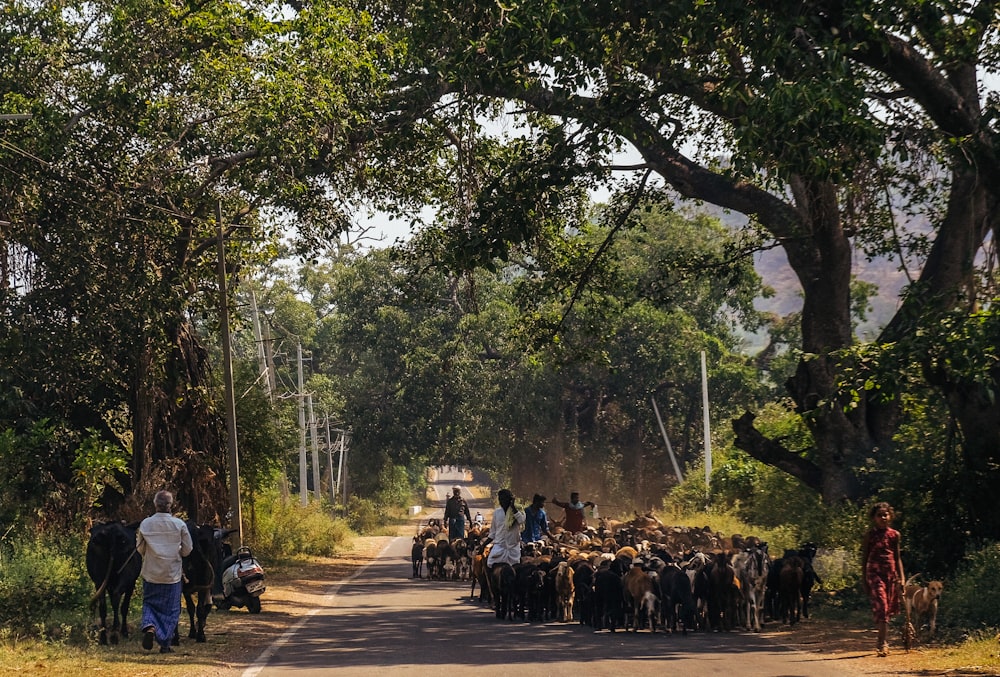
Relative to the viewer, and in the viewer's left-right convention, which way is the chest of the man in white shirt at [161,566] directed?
facing away from the viewer

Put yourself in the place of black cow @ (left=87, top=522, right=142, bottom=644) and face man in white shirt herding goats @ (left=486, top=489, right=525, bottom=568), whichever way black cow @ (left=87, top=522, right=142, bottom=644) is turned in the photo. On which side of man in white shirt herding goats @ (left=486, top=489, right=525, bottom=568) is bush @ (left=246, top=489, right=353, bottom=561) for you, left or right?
left

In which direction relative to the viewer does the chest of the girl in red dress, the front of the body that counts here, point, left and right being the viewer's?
facing the viewer

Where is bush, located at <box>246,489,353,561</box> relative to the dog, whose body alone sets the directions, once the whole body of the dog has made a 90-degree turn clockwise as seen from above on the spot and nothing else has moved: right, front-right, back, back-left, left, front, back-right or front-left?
right

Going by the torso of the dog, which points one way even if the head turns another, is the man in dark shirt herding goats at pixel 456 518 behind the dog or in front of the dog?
behind

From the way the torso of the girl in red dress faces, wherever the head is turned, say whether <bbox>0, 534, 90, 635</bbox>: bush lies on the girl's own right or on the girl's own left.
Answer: on the girl's own right

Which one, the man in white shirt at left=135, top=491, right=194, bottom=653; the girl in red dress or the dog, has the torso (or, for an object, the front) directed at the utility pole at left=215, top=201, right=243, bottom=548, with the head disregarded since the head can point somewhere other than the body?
the man in white shirt

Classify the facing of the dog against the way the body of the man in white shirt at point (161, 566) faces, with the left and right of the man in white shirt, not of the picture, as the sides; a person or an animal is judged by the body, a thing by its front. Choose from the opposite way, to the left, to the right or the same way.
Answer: the opposite way
